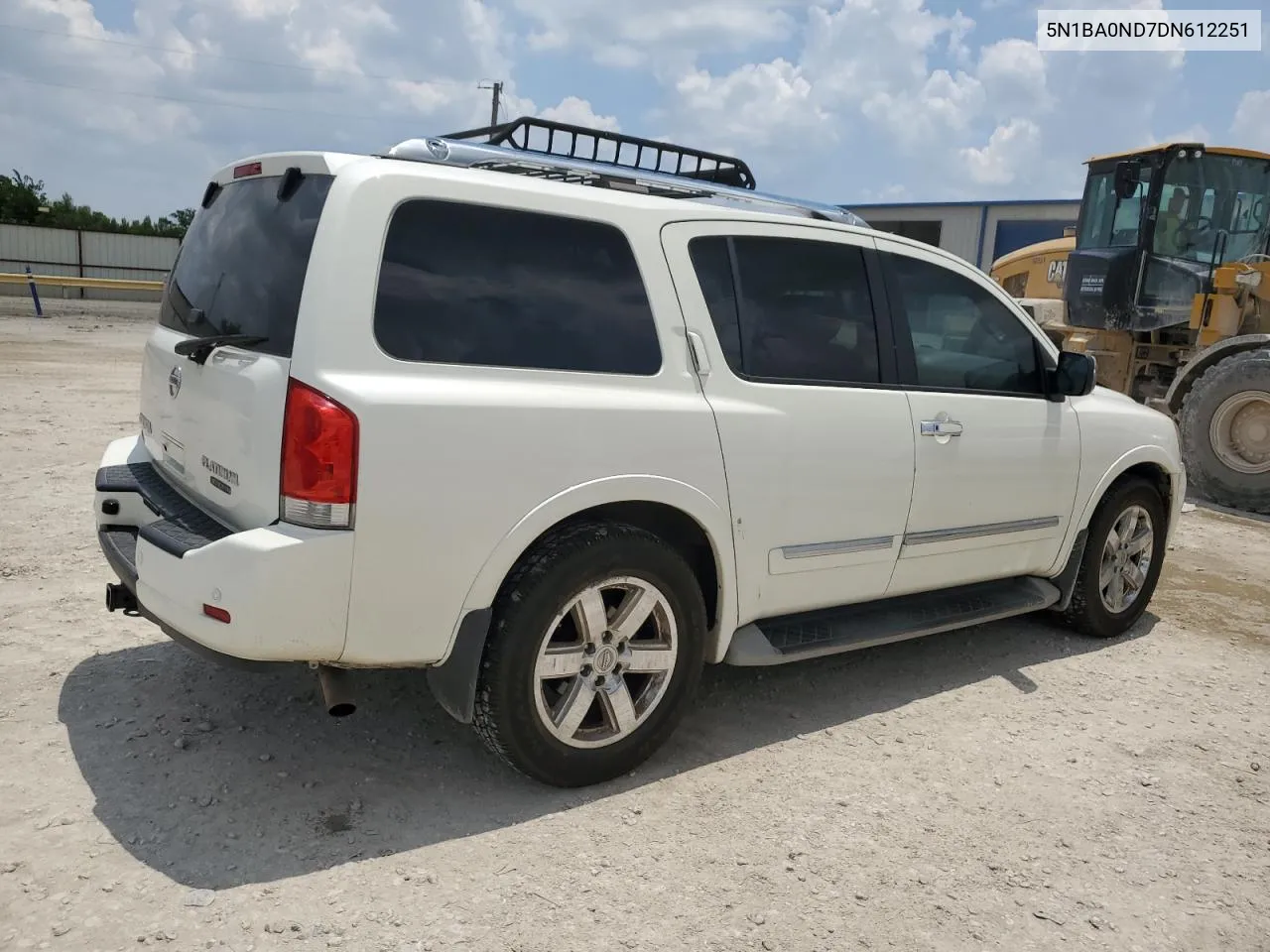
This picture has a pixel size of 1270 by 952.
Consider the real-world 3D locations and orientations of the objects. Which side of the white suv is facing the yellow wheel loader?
front

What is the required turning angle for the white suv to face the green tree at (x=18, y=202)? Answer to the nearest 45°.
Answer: approximately 90° to its left

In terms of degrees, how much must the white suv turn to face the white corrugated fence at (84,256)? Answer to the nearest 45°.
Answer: approximately 90° to its left

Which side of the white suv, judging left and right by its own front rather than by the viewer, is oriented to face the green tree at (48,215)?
left

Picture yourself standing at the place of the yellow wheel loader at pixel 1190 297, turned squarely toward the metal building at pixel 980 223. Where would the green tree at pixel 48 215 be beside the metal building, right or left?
left

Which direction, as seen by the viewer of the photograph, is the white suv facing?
facing away from the viewer and to the right of the viewer

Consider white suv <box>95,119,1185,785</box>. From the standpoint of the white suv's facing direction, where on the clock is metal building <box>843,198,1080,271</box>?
The metal building is roughly at 11 o'clock from the white suv.

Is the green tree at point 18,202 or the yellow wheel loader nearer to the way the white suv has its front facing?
the yellow wheel loader
